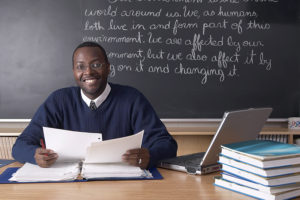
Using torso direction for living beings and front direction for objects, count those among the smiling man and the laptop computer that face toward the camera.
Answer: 1

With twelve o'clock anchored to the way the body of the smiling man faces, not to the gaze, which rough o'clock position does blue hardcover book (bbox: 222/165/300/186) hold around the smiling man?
The blue hardcover book is roughly at 11 o'clock from the smiling man.

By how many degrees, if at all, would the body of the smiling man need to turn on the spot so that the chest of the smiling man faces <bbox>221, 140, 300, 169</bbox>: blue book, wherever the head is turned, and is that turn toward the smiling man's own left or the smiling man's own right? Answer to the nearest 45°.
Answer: approximately 45° to the smiling man's own left

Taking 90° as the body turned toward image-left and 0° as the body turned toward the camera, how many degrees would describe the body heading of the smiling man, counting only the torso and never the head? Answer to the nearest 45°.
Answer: approximately 0°

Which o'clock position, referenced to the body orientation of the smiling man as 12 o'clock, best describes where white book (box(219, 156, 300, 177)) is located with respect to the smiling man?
The white book is roughly at 11 o'clock from the smiling man.

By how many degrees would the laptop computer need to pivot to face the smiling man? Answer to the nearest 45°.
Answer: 0° — it already faces them

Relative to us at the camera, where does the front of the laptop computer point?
facing away from the viewer and to the left of the viewer

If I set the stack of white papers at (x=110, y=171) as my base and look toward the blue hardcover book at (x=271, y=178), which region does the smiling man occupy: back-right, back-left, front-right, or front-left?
back-left
